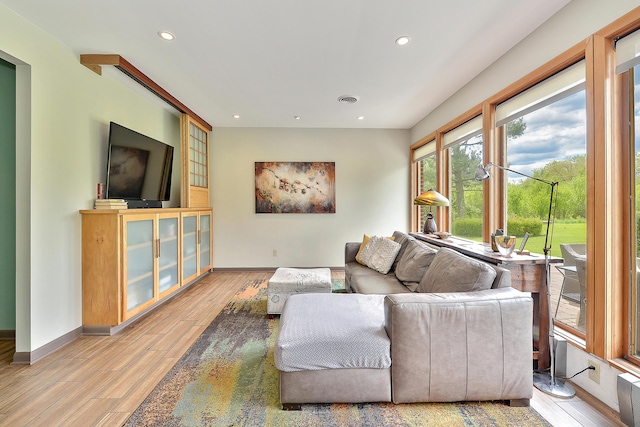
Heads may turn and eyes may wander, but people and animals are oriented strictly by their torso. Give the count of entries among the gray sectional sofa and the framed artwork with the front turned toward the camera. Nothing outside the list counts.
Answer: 1

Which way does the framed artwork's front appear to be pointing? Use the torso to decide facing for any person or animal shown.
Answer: toward the camera

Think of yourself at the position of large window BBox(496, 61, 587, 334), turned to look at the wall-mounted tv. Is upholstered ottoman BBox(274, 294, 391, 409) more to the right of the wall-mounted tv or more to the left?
left

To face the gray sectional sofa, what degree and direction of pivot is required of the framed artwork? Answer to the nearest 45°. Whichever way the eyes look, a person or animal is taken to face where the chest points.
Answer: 0° — it already faces it

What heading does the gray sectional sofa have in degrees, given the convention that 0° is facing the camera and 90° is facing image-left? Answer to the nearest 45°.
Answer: approximately 90°

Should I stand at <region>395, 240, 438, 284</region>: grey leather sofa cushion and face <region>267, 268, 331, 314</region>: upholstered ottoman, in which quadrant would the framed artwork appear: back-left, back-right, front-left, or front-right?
front-right

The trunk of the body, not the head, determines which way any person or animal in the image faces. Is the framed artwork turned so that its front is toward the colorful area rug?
yes

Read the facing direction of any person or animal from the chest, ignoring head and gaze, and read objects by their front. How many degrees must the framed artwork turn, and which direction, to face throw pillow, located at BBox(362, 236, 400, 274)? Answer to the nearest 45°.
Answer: approximately 45° to its left

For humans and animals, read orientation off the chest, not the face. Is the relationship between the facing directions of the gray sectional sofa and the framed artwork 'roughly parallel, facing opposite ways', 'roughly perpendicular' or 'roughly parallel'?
roughly perpendicular

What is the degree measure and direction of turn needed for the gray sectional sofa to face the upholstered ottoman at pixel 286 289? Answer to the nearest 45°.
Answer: approximately 45° to its right

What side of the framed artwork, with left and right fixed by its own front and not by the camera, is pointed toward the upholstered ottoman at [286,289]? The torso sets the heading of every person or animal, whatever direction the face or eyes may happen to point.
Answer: front

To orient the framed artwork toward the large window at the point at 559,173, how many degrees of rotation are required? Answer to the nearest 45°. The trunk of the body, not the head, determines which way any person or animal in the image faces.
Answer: approximately 45° to its left

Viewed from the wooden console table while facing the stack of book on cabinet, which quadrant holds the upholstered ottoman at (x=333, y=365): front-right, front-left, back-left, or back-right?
front-left

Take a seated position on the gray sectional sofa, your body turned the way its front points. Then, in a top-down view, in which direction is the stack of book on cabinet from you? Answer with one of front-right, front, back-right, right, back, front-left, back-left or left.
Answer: front

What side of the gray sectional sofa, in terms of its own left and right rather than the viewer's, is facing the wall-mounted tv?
front

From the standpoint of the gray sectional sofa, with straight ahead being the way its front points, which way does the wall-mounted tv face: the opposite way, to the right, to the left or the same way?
the opposite way

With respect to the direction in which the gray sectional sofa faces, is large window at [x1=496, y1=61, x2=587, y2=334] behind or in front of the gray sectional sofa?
behind

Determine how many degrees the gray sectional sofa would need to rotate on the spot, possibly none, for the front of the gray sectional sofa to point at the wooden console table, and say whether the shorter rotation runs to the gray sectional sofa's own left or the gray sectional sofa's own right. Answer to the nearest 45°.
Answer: approximately 135° to the gray sectional sofa's own right

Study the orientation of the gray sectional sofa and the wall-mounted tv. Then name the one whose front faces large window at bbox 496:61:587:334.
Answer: the wall-mounted tv

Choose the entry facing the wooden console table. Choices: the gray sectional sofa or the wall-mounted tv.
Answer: the wall-mounted tv
